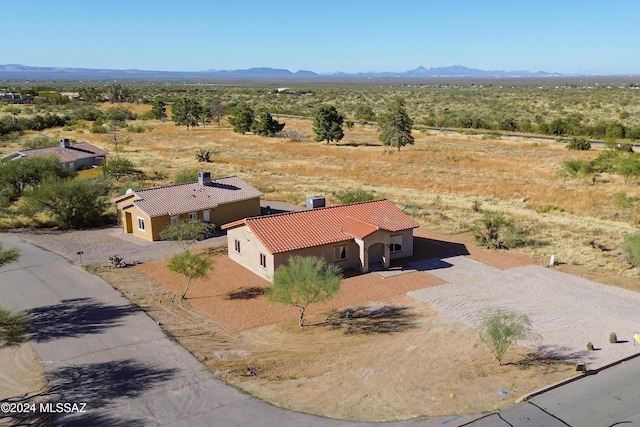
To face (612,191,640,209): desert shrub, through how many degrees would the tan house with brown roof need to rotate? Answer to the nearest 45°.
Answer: approximately 135° to its left

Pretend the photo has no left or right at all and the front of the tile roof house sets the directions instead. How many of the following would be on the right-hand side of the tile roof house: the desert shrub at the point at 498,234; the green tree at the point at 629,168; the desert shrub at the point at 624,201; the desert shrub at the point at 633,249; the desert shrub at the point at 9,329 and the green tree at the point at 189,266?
2

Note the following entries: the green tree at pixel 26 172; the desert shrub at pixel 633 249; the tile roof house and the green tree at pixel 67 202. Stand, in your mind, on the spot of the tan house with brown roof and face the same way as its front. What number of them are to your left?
2

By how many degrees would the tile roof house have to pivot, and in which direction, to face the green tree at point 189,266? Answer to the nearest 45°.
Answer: approximately 90° to its right

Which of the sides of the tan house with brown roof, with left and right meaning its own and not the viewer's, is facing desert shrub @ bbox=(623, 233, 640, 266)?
left

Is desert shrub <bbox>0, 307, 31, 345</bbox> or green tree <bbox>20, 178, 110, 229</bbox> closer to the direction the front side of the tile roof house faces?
the desert shrub

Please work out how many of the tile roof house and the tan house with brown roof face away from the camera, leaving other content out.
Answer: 0

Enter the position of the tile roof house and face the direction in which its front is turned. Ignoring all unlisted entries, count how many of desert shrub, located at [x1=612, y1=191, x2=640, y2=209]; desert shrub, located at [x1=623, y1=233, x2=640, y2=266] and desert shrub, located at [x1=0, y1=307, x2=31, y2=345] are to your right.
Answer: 1

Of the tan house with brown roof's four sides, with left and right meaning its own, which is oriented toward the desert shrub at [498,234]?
left

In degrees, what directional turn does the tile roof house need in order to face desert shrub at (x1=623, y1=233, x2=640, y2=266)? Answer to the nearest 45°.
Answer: approximately 45° to its left

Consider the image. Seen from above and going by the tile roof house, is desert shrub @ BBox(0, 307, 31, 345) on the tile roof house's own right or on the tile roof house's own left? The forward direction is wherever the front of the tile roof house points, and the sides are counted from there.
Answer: on the tile roof house's own right

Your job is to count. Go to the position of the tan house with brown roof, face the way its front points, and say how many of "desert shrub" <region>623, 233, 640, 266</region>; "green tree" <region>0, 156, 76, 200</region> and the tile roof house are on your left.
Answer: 2

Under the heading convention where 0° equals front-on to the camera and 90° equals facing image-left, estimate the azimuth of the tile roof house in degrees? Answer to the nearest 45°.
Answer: approximately 315°

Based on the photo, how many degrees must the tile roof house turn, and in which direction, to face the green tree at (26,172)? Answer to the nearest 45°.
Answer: approximately 180°

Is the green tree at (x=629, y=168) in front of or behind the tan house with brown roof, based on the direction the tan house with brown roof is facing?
behind
